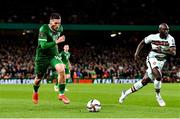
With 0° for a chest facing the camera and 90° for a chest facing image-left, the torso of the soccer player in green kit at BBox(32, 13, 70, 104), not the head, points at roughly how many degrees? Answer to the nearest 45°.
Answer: approximately 315°
